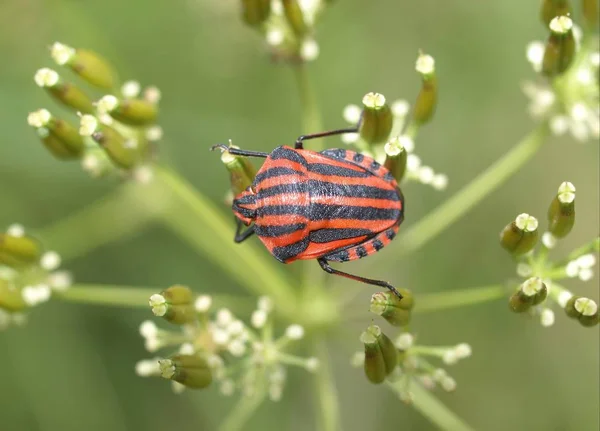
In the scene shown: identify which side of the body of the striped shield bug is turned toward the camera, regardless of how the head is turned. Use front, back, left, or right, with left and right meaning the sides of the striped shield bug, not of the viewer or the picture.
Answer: left

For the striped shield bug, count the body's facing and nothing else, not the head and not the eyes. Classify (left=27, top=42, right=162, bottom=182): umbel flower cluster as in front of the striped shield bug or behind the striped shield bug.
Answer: in front

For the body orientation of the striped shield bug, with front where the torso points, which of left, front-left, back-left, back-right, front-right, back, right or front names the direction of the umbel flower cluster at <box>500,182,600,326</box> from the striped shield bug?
back

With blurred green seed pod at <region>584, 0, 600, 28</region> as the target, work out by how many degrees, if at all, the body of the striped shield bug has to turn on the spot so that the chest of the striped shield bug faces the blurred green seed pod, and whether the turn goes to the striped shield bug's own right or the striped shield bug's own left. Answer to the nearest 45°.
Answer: approximately 180°
